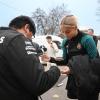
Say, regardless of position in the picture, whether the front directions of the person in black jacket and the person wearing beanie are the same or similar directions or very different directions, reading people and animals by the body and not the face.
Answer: very different directions

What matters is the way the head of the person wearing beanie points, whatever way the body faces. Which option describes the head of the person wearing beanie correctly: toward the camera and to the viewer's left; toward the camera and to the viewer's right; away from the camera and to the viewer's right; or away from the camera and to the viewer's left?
toward the camera and to the viewer's left

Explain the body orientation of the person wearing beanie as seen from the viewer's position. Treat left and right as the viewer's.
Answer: facing the viewer and to the left of the viewer

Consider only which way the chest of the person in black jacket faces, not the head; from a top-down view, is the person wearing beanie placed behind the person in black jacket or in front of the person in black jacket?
in front

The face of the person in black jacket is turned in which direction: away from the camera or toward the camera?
away from the camera

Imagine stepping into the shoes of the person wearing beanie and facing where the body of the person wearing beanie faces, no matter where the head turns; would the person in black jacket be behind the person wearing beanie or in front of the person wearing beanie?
in front

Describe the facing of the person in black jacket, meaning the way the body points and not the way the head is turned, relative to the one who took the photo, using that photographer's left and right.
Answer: facing away from the viewer and to the right of the viewer
